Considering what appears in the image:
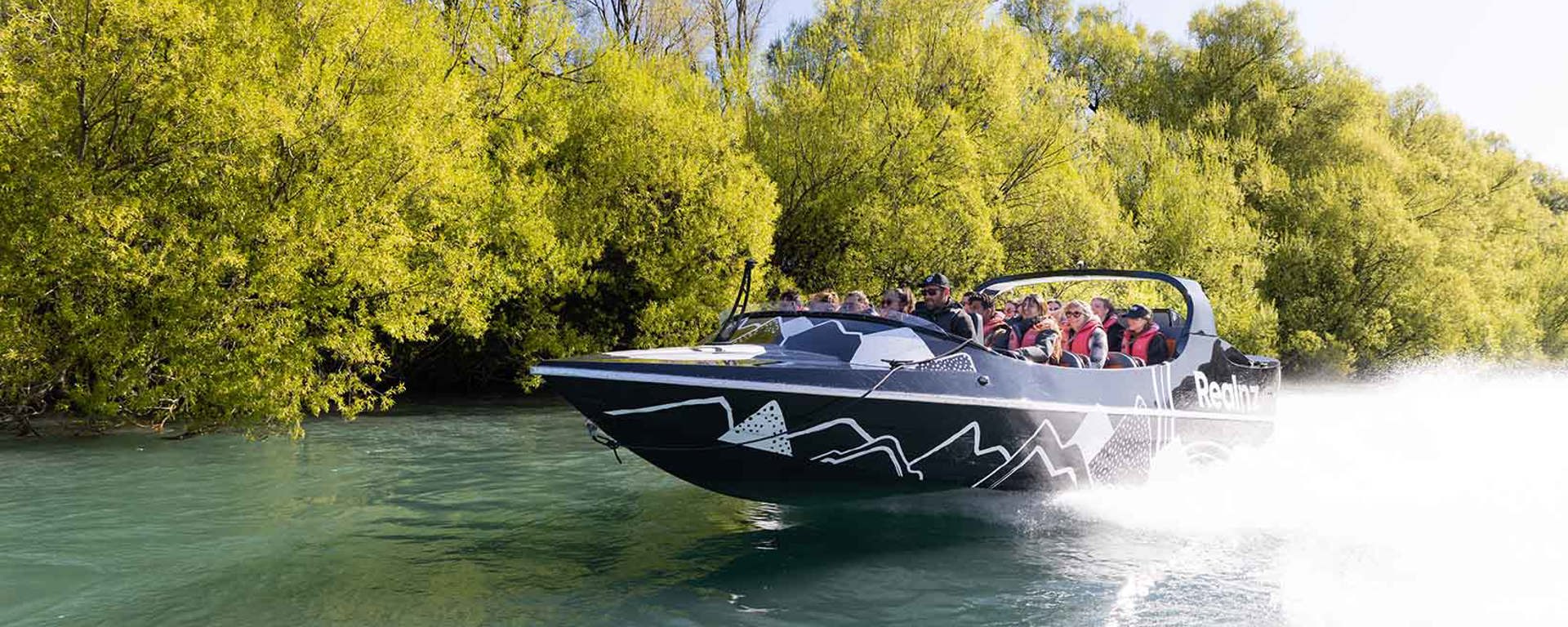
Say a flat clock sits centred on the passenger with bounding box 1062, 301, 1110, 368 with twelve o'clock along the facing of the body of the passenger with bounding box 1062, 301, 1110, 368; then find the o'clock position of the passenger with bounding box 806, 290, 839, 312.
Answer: the passenger with bounding box 806, 290, 839, 312 is roughly at 1 o'clock from the passenger with bounding box 1062, 301, 1110, 368.

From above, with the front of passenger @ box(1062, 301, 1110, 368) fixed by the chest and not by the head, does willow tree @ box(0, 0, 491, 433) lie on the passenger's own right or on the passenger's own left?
on the passenger's own right

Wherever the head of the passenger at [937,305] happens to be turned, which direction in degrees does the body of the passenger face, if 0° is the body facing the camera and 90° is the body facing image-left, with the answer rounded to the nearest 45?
approximately 45°

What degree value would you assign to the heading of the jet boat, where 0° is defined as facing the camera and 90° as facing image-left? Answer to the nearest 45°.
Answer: approximately 45°

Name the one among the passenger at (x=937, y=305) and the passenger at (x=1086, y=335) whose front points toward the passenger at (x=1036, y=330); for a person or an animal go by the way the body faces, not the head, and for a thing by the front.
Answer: the passenger at (x=1086, y=335)

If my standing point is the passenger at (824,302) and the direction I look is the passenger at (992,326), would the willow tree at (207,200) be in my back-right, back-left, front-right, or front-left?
back-left

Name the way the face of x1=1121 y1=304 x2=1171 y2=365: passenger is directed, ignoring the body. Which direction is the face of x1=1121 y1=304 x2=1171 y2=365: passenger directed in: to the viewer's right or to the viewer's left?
to the viewer's left

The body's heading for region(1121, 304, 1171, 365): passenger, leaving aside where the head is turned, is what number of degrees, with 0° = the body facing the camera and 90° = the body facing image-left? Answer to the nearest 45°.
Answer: approximately 45°
